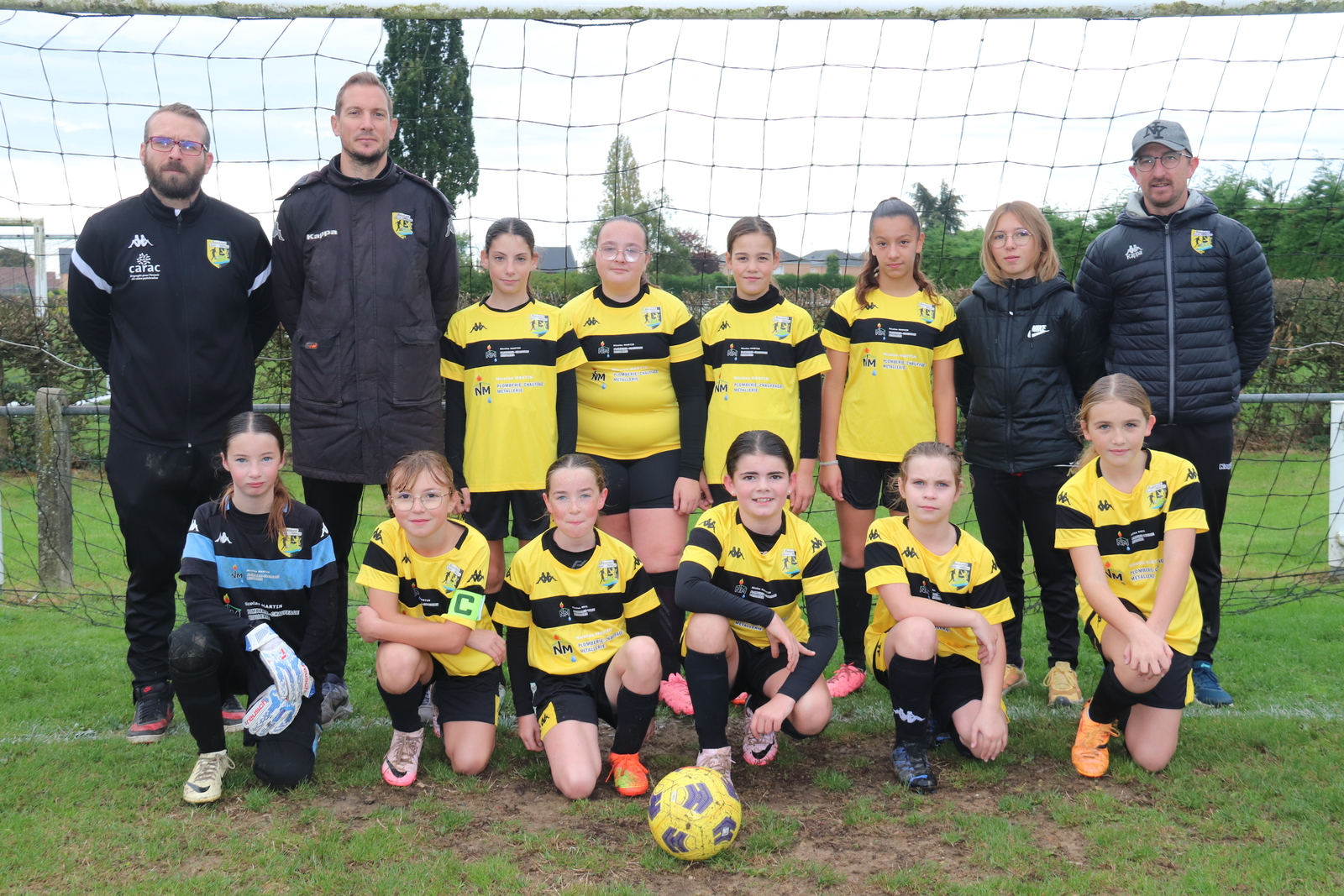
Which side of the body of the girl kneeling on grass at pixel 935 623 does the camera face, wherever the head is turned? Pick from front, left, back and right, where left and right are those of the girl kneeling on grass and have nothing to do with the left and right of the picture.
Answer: front

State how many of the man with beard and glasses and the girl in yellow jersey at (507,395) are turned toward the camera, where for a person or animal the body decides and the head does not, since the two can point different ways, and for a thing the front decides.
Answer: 2

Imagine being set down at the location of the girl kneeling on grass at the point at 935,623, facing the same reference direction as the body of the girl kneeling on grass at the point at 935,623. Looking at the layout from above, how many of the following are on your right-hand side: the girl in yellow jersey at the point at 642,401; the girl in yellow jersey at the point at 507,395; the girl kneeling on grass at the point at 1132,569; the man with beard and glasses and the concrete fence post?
4

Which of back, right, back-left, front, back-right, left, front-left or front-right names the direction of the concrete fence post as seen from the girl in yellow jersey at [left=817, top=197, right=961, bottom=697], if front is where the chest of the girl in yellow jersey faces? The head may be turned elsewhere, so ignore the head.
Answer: right

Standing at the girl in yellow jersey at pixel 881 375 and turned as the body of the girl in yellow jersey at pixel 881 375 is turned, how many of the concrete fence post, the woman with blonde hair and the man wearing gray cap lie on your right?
1

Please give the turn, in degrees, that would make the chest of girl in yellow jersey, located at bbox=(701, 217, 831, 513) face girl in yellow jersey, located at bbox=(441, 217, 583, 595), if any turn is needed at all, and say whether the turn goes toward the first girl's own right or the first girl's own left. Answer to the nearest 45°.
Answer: approximately 90° to the first girl's own right

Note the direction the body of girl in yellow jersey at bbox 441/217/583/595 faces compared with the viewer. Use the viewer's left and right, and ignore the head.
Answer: facing the viewer

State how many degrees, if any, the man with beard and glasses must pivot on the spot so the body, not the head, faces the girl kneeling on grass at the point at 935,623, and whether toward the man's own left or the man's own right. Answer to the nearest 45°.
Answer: approximately 45° to the man's own left

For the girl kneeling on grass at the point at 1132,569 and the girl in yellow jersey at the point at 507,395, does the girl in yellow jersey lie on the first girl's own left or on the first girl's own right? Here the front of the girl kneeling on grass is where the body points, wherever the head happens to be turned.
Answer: on the first girl's own right

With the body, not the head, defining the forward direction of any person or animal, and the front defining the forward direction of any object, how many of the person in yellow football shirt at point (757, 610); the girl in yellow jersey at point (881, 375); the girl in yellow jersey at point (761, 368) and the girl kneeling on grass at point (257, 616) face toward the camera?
4

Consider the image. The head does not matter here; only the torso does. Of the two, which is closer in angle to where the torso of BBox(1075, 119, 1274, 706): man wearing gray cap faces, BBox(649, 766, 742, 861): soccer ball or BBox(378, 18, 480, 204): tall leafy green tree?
the soccer ball
